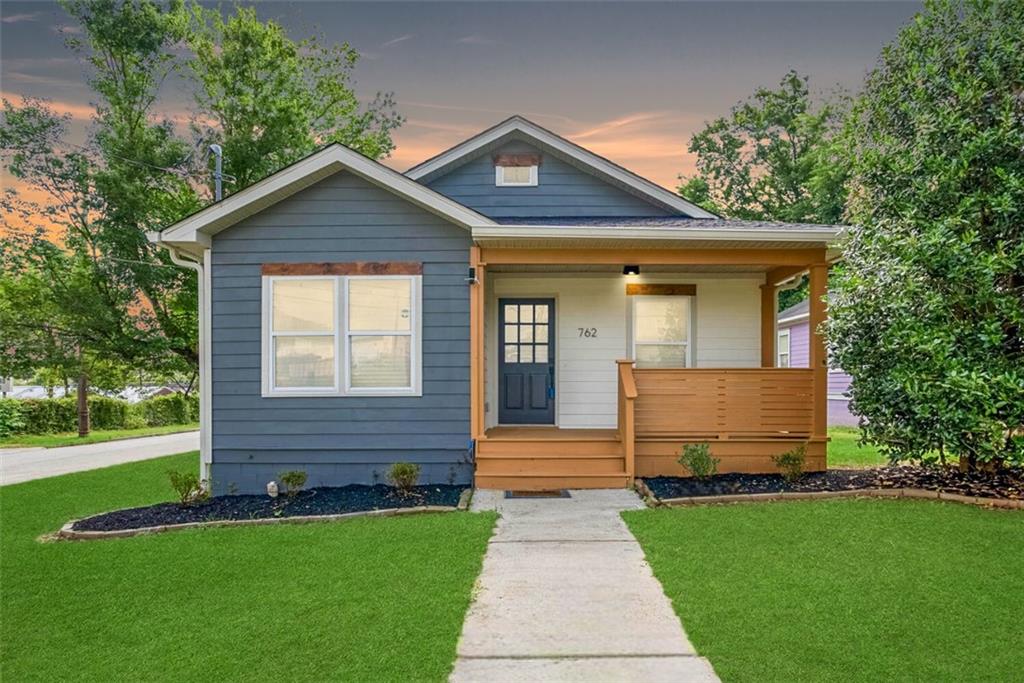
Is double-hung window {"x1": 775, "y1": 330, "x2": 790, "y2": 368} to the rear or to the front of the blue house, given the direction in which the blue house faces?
to the rear

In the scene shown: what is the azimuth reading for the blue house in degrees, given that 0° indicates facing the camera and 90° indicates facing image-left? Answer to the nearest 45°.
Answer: approximately 0°

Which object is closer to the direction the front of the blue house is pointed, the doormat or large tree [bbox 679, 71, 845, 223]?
the doormat

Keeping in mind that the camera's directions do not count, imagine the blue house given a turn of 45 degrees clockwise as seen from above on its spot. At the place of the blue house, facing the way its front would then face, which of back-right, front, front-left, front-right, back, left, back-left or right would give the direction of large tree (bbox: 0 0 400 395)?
right

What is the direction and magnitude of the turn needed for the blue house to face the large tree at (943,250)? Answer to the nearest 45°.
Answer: approximately 90° to its left

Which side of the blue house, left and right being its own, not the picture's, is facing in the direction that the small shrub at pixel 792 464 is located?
left

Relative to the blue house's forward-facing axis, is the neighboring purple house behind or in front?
behind

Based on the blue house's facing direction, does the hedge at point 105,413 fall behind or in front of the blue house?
behind

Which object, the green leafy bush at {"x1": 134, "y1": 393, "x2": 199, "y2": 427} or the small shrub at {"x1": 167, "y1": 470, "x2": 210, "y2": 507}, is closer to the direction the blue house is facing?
the small shrub
